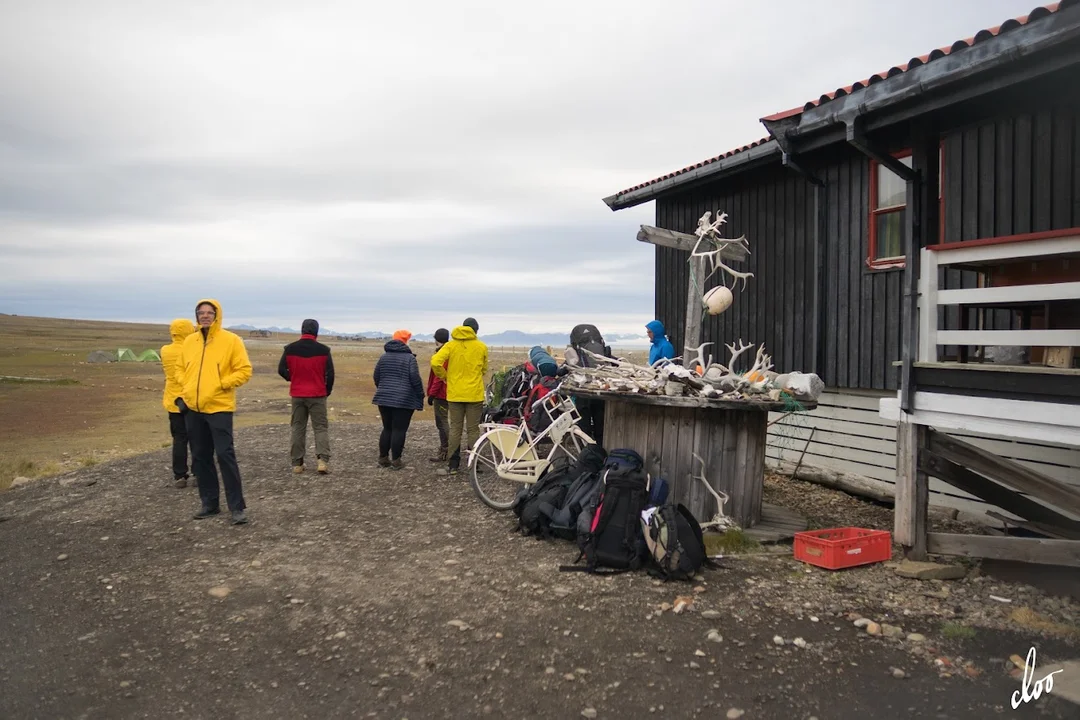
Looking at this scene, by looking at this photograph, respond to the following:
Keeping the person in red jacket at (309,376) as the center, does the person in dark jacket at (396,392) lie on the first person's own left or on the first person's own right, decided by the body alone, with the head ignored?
on the first person's own right

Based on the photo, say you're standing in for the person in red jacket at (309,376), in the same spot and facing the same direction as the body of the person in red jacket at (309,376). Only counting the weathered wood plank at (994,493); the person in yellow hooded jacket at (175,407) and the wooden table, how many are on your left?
1

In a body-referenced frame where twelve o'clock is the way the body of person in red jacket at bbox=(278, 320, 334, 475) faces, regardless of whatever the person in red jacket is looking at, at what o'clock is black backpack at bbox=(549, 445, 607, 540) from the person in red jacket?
The black backpack is roughly at 5 o'clock from the person in red jacket.

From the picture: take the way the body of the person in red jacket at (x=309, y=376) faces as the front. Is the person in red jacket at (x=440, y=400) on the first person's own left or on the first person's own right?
on the first person's own right

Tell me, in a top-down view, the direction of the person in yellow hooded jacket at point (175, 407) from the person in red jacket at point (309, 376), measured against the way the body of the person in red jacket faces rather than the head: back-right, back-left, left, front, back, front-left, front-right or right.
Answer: left

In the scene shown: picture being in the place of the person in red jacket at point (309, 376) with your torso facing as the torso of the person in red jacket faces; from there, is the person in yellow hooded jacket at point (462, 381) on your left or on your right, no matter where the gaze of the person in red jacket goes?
on your right

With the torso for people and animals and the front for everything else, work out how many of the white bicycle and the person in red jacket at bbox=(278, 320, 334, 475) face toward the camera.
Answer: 0

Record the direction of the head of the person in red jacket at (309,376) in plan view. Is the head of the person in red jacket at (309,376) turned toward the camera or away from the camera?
away from the camera

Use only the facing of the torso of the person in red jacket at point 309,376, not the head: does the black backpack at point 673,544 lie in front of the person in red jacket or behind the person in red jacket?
behind

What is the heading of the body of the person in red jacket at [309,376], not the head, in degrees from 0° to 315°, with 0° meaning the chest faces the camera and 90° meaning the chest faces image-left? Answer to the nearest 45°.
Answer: approximately 180°
